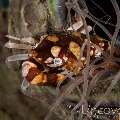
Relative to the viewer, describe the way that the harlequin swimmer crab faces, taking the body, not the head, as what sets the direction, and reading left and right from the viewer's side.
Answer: facing the viewer
